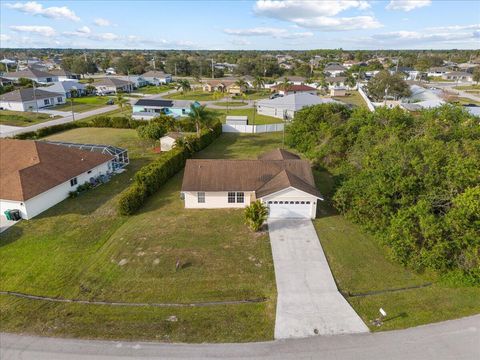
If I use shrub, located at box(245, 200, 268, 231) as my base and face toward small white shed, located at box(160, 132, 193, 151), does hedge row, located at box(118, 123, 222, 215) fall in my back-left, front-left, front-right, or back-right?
front-left

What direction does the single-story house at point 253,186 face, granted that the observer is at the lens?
facing the viewer

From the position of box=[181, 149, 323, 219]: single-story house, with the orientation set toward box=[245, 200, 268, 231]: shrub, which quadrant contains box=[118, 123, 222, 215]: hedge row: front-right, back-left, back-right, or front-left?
back-right

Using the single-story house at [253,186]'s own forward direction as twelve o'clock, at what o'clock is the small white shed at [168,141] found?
The small white shed is roughly at 5 o'clock from the single-story house.

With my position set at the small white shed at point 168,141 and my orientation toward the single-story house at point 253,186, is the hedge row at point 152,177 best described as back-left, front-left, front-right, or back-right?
front-right

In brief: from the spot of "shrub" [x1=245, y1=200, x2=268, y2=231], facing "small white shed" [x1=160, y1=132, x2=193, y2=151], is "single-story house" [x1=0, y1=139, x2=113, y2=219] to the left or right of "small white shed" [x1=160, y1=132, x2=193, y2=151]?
left

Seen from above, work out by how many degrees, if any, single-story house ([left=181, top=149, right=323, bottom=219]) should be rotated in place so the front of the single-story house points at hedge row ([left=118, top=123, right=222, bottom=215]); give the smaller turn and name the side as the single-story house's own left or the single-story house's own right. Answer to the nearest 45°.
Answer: approximately 90° to the single-story house's own right

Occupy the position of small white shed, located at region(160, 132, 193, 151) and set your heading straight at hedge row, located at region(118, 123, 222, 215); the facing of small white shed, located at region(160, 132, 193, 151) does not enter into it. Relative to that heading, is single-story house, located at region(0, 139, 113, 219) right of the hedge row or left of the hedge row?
right

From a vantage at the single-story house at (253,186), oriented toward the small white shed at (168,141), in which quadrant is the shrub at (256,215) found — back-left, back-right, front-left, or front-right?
back-left

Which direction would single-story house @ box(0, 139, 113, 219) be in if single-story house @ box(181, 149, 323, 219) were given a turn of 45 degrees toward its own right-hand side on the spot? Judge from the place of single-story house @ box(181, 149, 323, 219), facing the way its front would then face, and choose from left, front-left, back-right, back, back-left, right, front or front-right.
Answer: front-right

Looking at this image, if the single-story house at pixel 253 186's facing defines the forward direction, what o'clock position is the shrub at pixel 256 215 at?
The shrub is roughly at 12 o'clock from the single-story house.
